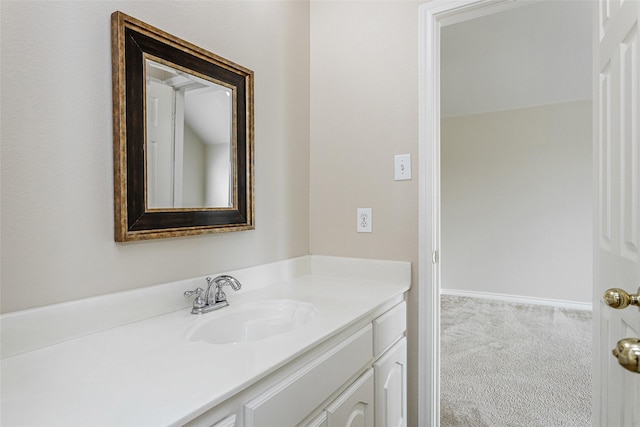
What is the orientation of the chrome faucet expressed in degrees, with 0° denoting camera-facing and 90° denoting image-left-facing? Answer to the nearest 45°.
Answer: approximately 315°

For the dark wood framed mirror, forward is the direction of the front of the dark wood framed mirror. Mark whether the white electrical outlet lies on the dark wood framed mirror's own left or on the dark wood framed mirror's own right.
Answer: on the dark wood framed mirror's own left

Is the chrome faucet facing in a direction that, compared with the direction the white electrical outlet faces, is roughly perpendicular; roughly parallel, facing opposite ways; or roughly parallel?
roughly perpendicular

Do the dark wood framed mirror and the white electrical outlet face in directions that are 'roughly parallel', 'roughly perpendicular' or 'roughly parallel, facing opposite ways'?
roughly perpendicular

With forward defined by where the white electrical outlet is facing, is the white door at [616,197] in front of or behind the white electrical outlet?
in front

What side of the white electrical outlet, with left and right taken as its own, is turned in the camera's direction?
front

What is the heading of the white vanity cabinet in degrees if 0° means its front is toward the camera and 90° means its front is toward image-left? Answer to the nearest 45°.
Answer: approximately 315°

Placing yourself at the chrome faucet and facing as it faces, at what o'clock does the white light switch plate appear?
The white light switch plate is roughly at 10 o'clock from the chrome faucet.

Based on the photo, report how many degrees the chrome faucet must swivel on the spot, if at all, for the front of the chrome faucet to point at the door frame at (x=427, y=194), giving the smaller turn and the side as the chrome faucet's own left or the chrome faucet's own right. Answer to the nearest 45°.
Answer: approximately 45° to the chrome faucet's own left

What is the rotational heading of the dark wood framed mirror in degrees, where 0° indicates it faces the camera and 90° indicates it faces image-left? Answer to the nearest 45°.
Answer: approximately 315°
